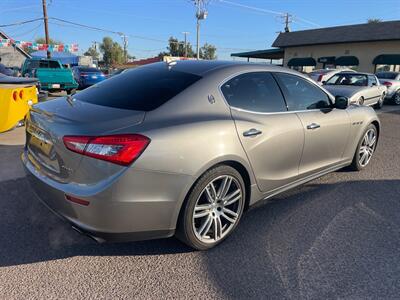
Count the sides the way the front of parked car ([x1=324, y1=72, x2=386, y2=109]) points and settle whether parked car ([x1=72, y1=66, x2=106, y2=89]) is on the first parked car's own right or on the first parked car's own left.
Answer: on the first parked car's own right

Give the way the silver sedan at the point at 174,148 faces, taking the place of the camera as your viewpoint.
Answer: facing away from the viewer and to the right of the viewer

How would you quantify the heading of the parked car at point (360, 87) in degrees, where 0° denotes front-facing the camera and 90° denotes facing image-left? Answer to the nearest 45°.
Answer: approximately 45°

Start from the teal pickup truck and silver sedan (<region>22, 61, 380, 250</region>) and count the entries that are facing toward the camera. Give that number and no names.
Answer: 0

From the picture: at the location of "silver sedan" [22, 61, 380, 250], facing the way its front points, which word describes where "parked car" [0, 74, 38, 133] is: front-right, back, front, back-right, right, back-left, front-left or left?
left

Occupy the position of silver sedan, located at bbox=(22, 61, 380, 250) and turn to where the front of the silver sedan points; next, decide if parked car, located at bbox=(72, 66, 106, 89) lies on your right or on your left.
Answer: on your left

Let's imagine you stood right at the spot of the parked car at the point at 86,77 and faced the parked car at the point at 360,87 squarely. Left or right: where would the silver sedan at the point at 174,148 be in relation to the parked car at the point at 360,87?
right
